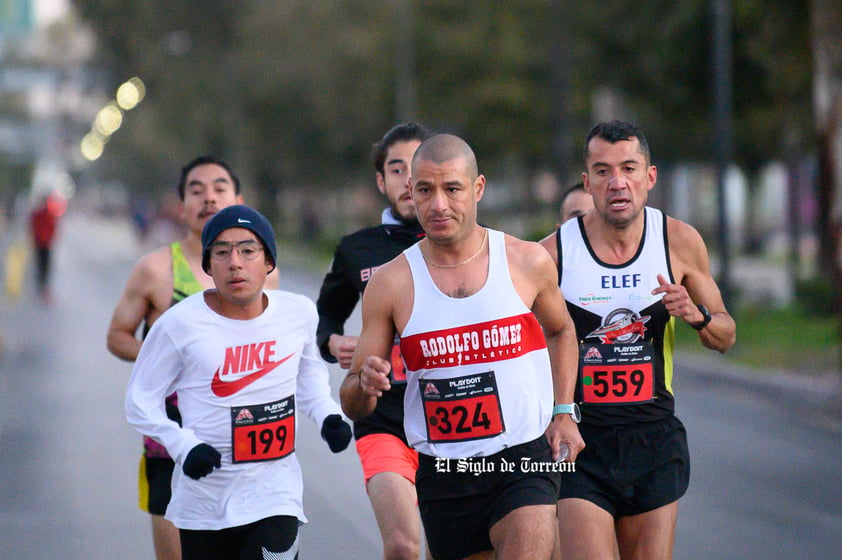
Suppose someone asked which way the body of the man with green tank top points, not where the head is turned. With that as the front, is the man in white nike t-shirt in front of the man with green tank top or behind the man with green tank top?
in front

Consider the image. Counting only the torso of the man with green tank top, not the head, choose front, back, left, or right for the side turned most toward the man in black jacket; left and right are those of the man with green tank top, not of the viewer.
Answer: left

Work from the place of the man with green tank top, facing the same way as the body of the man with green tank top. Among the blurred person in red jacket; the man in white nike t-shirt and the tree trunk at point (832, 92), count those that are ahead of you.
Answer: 1

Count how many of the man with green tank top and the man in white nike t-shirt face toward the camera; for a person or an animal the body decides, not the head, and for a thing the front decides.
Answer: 2

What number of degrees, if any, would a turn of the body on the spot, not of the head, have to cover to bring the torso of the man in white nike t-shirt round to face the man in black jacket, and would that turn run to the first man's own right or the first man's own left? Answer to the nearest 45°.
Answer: approximately 135° to the first man's own left

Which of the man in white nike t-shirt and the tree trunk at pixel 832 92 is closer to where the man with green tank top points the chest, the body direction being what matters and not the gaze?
the man in white nike t-shirt

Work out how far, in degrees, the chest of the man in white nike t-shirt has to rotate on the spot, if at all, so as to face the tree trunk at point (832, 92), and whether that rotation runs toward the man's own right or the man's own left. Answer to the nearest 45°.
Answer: approximately 135° to the man's own left

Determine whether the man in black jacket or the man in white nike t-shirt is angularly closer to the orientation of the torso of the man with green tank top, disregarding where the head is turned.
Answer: the man in white nike t-shirt

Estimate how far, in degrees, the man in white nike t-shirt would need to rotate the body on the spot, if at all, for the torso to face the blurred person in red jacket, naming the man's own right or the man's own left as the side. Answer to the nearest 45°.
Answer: approximately 180°

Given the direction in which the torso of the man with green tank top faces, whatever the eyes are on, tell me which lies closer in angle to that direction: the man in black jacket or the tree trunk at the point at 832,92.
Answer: the man in black jacket

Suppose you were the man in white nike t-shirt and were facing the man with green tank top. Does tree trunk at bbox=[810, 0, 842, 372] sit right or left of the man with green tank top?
right
